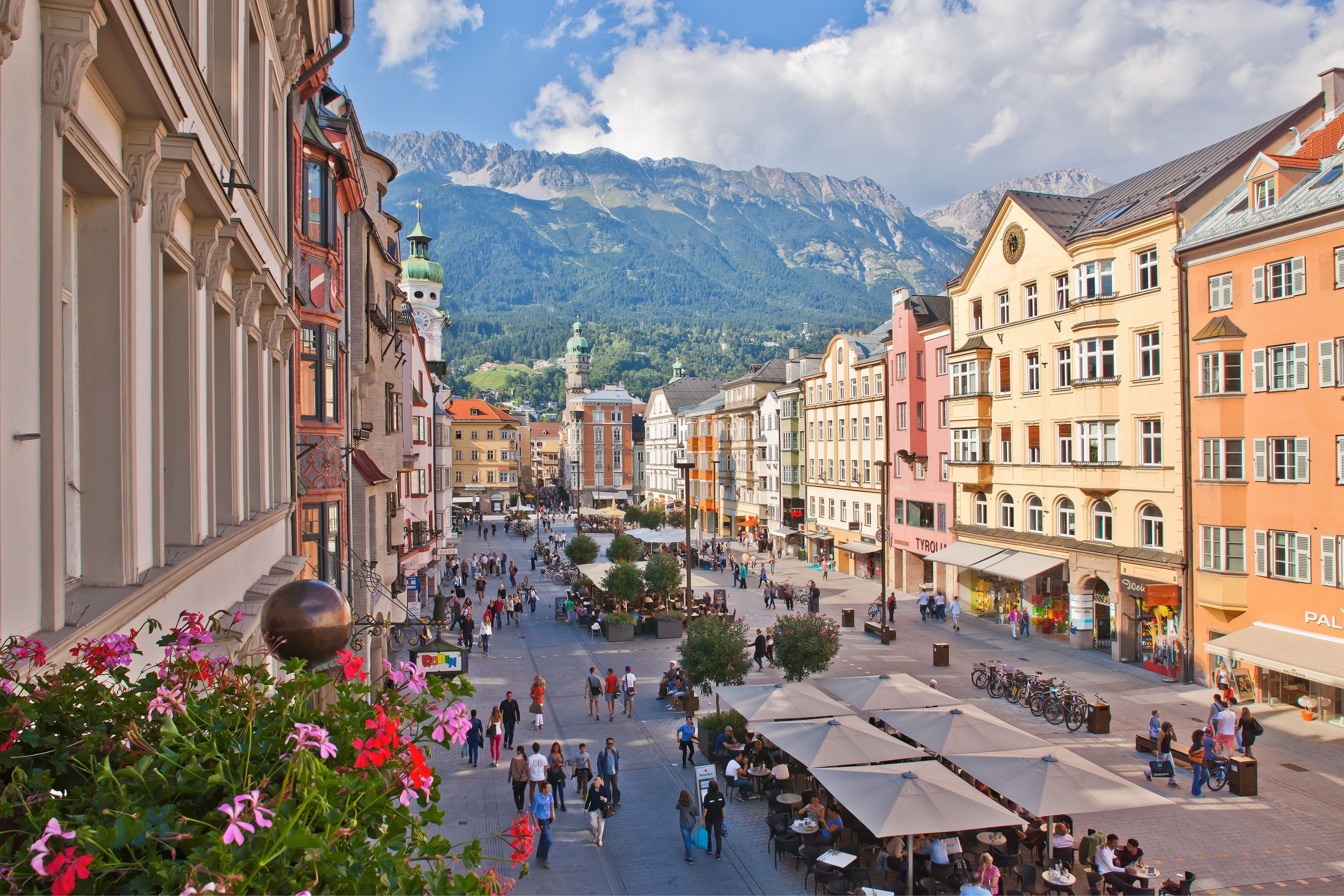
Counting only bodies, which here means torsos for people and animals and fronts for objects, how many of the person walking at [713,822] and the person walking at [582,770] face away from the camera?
1

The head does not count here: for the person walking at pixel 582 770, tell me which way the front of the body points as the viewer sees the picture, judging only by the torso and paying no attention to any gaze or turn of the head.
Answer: toward the camera

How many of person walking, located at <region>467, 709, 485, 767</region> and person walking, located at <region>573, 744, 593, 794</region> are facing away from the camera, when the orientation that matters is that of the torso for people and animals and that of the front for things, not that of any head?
1

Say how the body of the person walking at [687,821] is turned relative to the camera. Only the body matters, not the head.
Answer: away from the camera

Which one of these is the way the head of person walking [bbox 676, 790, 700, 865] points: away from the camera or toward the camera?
away from the camera

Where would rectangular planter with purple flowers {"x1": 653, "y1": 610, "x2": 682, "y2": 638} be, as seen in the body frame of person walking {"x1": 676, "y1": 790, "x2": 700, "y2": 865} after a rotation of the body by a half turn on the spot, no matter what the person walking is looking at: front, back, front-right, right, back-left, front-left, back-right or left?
back

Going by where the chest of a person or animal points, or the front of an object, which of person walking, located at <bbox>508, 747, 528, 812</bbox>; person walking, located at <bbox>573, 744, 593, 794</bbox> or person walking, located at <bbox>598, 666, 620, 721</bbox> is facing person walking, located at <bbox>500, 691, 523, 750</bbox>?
person walking, located at <bbox>508, 747, 528, 812</bbox>

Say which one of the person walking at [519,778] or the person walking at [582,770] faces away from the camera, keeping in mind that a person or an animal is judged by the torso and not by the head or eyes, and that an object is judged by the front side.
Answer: the person walking at [519,778]
